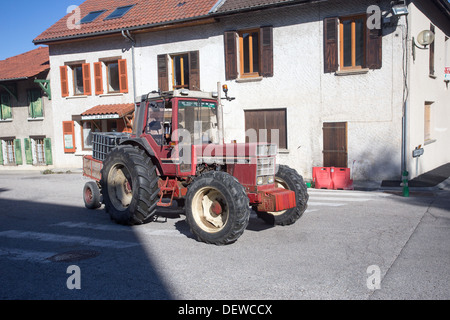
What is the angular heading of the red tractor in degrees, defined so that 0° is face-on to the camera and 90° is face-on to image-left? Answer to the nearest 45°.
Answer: approximately 315°

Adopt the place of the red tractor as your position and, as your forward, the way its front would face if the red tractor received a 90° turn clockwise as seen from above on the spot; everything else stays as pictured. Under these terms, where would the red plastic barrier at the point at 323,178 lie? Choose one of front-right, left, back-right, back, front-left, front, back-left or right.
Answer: back

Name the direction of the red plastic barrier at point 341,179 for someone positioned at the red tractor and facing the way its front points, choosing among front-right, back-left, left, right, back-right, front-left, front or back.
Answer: left

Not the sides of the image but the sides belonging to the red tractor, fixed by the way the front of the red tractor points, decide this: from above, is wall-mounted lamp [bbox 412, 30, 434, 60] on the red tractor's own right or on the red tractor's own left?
on the red tractor's own left

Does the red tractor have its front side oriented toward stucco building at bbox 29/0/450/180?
no

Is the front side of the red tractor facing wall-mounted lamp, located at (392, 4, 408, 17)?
no
